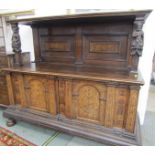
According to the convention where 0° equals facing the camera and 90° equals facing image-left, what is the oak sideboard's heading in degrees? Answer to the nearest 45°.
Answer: approximately 45°
